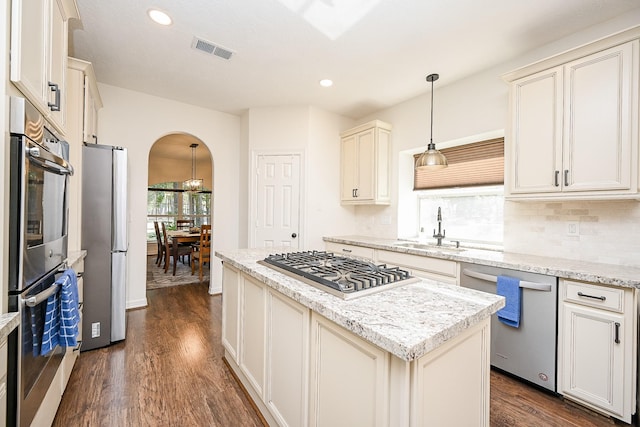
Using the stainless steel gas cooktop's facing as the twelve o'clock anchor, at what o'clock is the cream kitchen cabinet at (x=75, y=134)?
The cream kitchen cabinet is roughly at 2 o'clock from the stainless steel gas cooktop.

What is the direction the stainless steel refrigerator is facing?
to the viewer's right

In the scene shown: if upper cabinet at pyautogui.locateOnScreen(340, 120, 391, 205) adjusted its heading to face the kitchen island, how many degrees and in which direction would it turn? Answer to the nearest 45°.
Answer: approximately 45° to its left

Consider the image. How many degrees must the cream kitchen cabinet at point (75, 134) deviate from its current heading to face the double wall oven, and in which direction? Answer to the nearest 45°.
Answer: approximately 90° to its right

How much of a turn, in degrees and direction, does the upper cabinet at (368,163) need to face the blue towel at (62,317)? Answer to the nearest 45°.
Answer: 0° — it already faces it

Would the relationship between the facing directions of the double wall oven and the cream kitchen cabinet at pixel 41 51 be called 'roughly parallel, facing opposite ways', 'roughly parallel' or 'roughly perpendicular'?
roughly parallel

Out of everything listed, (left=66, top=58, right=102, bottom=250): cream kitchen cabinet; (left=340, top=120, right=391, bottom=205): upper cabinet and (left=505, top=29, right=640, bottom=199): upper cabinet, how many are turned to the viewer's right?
1

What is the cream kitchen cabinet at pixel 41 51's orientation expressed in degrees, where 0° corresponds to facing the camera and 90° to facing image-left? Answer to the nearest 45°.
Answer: approximately 270°

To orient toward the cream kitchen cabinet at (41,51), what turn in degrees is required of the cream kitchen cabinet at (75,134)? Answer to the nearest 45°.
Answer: approximately 90° to its right

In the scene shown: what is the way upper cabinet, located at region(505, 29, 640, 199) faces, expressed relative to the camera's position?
facing the viewer and to the left of the viewer

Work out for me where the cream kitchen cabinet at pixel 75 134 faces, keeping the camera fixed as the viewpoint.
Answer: facing to the right of the viewer

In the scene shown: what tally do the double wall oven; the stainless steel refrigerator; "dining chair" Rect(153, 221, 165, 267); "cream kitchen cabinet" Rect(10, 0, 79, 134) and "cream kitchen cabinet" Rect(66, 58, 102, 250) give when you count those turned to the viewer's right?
5

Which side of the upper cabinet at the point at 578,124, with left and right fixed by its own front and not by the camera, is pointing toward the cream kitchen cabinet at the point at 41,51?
front

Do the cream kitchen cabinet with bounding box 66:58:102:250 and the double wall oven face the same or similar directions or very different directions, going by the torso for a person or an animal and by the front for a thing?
same or similar directions
